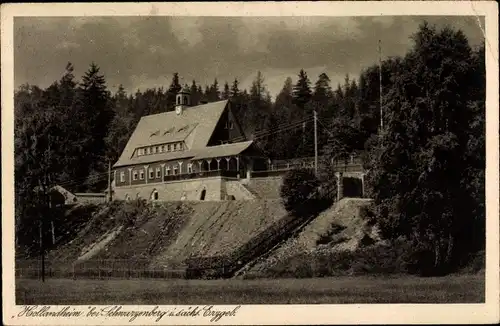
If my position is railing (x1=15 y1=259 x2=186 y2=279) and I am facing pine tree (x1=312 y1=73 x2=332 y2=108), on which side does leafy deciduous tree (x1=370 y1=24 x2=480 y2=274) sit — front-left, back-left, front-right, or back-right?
front-right
